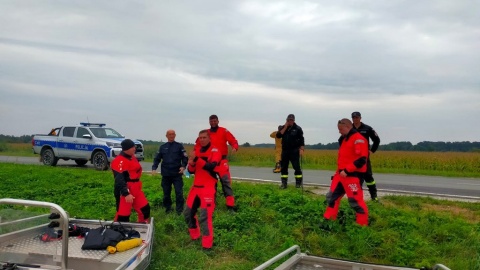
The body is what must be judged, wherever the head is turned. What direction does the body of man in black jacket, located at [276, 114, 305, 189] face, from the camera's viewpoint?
toward the camera

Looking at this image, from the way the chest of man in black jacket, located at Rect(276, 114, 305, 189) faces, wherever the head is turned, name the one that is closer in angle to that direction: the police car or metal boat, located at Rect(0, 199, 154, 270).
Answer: the metal boat

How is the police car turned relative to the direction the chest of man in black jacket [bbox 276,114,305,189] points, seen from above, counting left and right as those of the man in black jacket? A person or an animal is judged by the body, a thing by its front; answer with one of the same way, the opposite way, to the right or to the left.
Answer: to the left

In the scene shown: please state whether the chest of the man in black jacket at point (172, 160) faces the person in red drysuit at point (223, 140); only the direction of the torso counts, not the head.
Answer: no

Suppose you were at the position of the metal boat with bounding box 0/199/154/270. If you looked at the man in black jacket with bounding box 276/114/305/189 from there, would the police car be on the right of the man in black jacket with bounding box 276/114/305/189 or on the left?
left

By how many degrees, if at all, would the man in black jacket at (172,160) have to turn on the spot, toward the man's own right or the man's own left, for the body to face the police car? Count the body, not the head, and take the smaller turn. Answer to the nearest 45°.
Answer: approximately 180°

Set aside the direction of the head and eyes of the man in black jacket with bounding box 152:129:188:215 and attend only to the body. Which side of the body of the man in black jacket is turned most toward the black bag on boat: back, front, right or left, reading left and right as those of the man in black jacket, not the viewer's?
front

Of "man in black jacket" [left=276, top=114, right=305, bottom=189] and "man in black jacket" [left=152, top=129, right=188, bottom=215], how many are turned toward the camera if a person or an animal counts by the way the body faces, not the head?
2

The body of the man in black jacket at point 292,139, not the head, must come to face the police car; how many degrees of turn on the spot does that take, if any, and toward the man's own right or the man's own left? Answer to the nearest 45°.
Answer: approximately 135° to the man's own right

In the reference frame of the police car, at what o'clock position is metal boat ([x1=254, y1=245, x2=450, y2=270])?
The metal boat is roughly at 1 o'clock from the police car.

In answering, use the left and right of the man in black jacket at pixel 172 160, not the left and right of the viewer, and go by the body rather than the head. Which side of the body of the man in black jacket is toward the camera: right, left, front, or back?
front

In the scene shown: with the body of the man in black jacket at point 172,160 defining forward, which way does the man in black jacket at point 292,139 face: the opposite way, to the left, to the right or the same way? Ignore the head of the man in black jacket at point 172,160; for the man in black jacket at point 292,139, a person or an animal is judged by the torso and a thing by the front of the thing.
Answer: the same way

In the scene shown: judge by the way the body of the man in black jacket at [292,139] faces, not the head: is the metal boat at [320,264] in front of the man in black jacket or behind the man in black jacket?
in front

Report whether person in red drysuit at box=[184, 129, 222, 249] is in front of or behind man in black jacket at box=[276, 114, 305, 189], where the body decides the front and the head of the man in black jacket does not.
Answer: in front

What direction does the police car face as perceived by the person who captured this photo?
facing the viewer and to the right of the viewer

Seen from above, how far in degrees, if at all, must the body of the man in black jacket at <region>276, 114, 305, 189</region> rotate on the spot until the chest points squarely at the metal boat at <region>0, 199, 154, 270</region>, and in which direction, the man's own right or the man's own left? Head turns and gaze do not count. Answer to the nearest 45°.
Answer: approximately 45° to the man's own right

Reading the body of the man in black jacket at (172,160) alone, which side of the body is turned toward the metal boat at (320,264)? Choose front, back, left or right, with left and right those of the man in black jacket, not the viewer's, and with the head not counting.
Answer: front

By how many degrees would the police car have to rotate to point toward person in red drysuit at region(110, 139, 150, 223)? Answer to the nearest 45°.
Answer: approximately 45° to its right

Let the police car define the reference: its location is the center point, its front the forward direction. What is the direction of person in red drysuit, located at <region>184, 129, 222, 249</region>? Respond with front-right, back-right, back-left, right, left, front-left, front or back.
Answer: front-right
